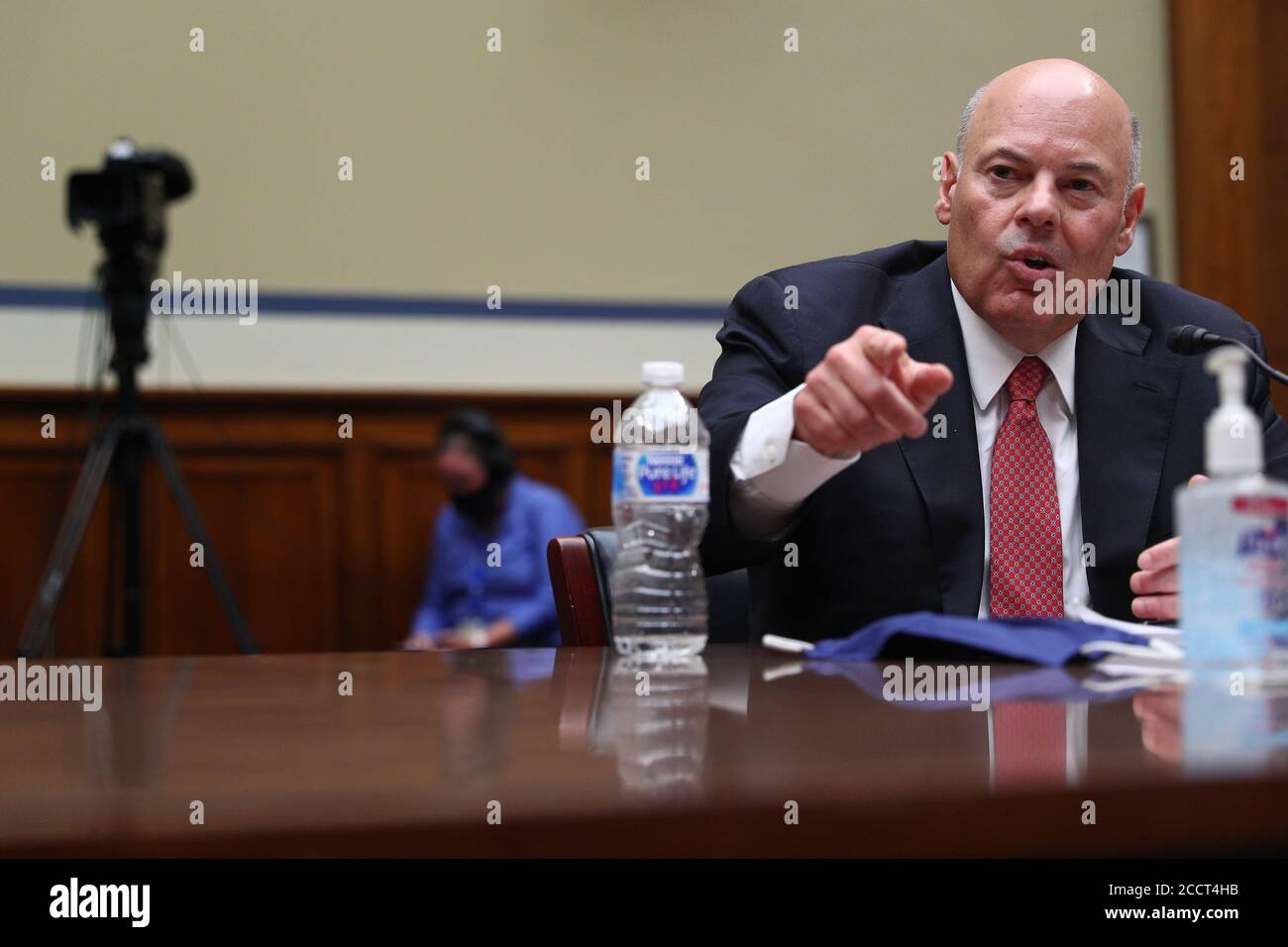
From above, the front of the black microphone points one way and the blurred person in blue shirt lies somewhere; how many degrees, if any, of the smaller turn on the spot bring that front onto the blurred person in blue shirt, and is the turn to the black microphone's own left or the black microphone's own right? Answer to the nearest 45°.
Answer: approximately 45° to the black microphone's own right

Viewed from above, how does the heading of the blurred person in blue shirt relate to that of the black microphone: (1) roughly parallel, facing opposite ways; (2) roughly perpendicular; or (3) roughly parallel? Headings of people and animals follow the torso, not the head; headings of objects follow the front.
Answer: roughly perpendicular

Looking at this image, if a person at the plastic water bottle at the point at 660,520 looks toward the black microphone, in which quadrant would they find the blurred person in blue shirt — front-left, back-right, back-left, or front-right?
front-left

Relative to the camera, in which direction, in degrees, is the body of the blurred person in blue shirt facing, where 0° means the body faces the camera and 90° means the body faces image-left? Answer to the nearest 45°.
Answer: approximately 45°

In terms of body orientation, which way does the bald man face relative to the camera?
toward the camera

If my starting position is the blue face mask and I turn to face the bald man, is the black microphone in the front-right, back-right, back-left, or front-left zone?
front-right

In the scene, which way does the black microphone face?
to the viewer's left

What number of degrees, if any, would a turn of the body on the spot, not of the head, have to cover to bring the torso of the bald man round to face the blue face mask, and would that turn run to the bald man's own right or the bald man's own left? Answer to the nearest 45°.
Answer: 0° — they already face it

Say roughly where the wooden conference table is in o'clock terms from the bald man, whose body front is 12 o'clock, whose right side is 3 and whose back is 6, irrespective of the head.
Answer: The wooden conference table is roughly at 12 o'clock from the bald man.

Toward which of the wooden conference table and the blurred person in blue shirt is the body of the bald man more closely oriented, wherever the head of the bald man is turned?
the wooden conference table

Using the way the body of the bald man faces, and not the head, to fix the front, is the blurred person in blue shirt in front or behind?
behind

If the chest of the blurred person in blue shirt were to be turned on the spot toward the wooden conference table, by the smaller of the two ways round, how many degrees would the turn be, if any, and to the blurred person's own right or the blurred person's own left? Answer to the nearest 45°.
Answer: approximately 45° to the blurred person's own left

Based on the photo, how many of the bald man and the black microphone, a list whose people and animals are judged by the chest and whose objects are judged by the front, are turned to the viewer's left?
1

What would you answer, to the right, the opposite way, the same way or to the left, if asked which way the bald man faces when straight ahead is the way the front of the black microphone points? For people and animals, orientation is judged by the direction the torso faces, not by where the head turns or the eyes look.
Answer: to the left

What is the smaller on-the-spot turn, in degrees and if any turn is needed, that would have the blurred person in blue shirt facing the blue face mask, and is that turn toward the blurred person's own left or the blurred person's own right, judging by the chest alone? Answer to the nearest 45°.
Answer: approximately 45° to the blurred person's own left
